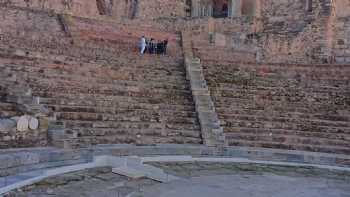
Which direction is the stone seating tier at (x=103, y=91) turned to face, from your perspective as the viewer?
facing the viewer

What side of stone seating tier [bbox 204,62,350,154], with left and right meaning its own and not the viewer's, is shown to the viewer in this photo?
front

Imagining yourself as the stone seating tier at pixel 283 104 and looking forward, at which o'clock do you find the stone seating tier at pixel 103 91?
the stone seating tier at pixel 103 91 is roughly at 2 o'clock from the stone seating tier at pixel 283 104.

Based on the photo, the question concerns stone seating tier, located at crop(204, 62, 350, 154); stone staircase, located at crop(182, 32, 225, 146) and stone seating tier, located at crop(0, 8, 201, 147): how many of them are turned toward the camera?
3

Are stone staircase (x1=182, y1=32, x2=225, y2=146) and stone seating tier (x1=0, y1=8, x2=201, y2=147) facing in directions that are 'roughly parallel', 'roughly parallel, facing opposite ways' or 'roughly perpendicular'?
roughly parallel

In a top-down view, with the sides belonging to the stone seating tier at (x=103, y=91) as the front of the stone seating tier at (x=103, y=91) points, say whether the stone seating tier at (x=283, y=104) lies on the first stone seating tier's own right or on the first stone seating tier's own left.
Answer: on the first stone seating tier's own left

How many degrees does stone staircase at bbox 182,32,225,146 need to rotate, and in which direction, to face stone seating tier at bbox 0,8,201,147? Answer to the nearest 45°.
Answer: approximately 90° to its right

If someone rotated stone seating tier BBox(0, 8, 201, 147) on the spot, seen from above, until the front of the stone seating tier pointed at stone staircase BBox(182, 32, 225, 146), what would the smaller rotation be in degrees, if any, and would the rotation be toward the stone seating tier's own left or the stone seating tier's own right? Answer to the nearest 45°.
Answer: approximately 90° to the stone seating tier's own left

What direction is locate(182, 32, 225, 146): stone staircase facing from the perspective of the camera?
toward the camera

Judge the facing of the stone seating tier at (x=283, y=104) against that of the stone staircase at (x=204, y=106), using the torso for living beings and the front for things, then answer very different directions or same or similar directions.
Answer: same or similar directions

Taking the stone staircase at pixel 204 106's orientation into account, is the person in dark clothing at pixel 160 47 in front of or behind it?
behind

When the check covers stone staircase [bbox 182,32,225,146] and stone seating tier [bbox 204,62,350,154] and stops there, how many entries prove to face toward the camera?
2

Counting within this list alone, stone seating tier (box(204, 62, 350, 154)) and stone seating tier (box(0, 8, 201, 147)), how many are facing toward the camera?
2
